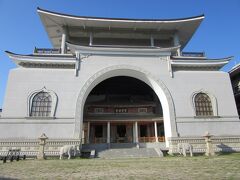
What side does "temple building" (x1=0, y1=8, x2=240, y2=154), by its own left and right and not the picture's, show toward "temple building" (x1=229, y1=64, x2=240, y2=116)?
left

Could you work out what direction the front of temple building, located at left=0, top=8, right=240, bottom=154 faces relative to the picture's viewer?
facing the viewer
